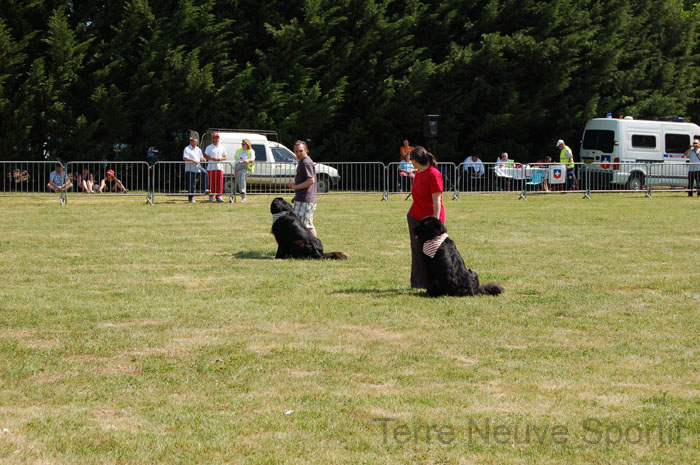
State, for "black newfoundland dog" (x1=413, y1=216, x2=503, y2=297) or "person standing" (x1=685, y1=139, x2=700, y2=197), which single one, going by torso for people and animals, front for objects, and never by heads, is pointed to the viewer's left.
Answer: the black newfoundland dog

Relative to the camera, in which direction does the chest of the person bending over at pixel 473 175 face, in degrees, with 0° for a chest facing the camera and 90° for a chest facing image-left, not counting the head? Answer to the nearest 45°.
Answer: approximately 0°

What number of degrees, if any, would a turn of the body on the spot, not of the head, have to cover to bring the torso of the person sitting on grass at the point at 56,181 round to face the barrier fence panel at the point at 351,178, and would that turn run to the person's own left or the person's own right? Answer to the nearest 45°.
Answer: approximately 90° to the person's own left

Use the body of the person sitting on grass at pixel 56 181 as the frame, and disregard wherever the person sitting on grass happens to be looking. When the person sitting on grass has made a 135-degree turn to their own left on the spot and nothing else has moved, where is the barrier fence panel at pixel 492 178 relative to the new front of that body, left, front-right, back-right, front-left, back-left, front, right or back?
front-right

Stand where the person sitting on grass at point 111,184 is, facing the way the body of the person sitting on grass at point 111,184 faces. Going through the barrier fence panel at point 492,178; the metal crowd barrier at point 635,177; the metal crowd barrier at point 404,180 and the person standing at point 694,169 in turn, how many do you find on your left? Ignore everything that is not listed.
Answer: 4

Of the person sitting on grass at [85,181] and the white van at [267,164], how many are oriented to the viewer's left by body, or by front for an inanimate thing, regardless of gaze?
0

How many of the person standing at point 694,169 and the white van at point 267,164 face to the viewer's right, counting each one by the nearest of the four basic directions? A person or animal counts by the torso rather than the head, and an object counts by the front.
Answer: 1

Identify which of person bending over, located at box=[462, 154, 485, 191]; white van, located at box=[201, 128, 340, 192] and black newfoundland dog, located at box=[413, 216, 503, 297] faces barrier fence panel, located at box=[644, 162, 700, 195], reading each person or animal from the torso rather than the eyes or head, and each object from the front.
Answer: the white van

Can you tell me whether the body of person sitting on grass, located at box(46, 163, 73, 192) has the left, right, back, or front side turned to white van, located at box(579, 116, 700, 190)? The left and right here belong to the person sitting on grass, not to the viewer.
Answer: left

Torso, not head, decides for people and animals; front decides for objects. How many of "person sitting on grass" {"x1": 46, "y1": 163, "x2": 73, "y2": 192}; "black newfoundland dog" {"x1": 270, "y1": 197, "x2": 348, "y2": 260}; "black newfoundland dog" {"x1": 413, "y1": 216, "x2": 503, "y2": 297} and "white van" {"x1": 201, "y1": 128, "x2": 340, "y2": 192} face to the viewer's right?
1
